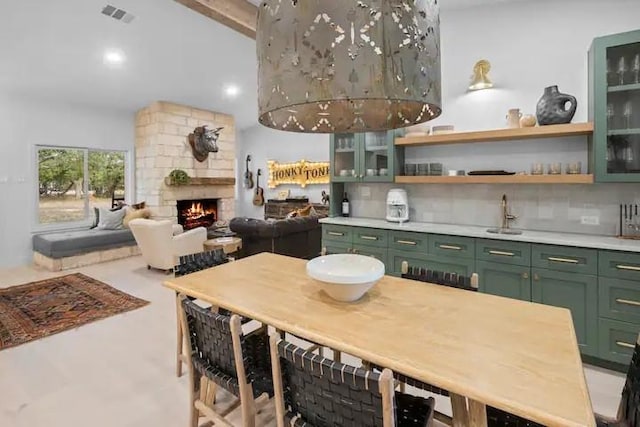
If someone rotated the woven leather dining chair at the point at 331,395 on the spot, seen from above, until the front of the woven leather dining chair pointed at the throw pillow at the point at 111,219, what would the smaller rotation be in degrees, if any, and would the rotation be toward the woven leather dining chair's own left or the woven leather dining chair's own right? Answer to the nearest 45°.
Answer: approximately 90° to the woven leather dining chair's own left

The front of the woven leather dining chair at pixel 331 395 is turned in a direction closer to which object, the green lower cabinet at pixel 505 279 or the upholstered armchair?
the green lower cabinet

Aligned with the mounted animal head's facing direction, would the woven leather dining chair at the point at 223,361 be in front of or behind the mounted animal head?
in front

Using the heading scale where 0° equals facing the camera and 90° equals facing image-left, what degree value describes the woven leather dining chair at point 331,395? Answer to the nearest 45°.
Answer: approximately 225°

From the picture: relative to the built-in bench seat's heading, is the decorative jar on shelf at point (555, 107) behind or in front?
in front

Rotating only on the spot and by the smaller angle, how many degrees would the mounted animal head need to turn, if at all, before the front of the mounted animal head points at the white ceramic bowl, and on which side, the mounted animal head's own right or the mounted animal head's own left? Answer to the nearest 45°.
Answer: approximately 45° to the mounted animal head's own right
